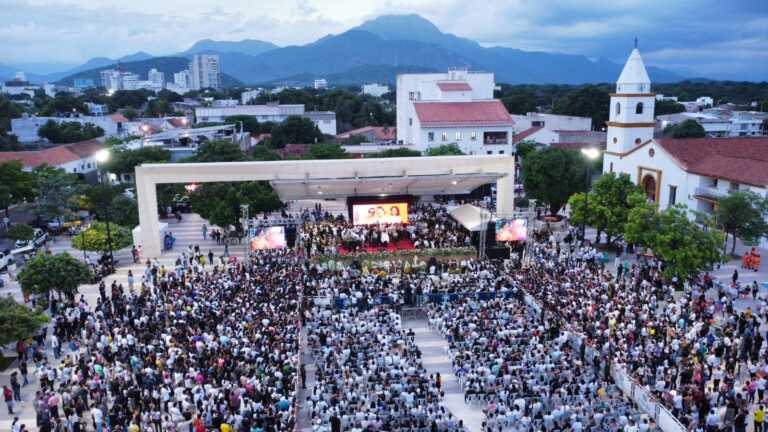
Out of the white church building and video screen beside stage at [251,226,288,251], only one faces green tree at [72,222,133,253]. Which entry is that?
the white church building

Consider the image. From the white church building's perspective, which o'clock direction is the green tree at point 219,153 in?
The green tree is roughly at 1 o'clock from the white church building.

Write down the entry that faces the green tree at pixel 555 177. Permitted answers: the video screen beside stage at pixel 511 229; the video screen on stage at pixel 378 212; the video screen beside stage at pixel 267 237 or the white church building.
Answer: the white church building

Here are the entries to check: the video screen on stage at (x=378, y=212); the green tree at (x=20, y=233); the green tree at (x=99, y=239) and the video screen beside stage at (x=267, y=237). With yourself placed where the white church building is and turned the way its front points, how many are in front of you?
4

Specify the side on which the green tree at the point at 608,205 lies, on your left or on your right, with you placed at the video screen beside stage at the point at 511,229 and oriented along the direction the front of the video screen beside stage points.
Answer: on your left

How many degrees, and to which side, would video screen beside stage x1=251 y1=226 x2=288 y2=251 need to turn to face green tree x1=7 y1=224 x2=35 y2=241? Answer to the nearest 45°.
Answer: approximately 135° to its right

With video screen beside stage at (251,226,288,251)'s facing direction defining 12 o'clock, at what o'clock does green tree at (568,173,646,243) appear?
The green tree is roughly at 9 o'clock from the video screen beside stage.

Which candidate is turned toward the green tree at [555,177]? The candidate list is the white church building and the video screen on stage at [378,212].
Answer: the white church building

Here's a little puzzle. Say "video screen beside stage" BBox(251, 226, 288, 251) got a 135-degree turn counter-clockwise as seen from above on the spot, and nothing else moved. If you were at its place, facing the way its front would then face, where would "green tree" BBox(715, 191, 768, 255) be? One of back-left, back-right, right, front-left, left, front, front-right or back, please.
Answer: front-right

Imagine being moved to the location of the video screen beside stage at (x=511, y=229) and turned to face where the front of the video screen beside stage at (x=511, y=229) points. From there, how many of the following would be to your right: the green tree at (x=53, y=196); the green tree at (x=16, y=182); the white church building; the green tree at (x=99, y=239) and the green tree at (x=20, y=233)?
4

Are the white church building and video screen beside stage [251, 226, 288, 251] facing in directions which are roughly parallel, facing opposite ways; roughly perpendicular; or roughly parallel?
roughly perpendicular

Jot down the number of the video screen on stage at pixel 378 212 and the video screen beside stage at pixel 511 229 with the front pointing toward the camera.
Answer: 2
